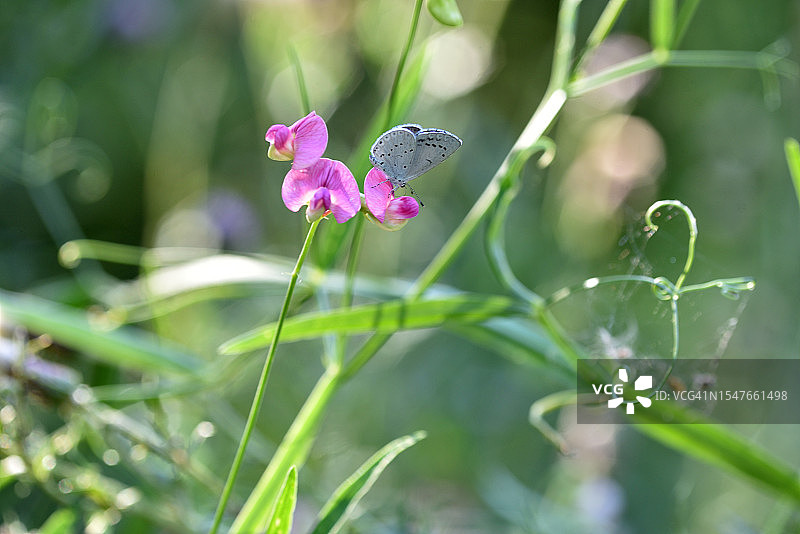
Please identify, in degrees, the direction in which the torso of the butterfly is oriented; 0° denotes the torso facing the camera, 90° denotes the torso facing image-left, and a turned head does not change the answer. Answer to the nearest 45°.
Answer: approximately 270°
